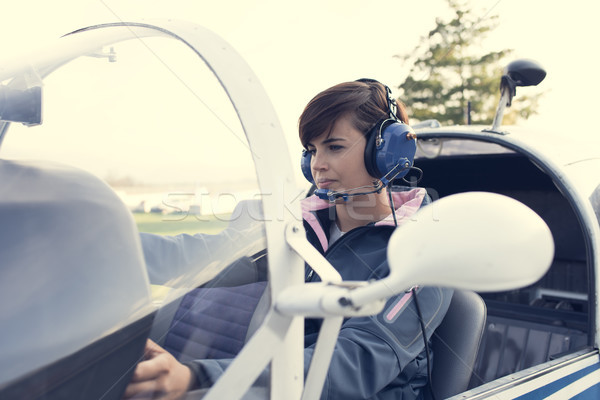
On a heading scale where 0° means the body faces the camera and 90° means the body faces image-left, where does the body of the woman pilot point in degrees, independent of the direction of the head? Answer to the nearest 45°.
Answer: approximately 45°

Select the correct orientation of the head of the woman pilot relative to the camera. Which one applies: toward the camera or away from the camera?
toward the camera
